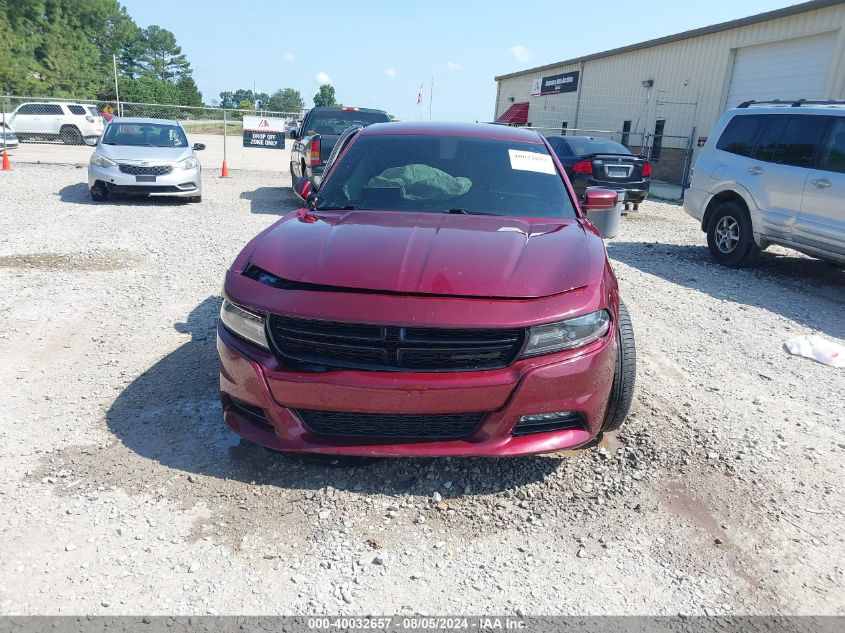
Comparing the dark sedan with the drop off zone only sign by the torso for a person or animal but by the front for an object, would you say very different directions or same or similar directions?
very different directions

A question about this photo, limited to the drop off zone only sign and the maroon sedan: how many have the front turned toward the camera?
2

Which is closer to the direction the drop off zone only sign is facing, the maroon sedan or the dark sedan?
the maroon sedan

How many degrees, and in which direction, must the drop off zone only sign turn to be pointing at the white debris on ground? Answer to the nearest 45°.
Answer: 0° — it already faces it

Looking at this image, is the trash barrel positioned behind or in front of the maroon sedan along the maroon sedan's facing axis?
behind

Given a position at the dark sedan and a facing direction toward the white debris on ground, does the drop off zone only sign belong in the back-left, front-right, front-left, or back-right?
back-right

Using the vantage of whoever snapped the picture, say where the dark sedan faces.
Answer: facing away from the viewer and to the left of the viewer

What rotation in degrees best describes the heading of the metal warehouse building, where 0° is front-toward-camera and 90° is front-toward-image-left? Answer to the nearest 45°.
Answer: approximately 45°

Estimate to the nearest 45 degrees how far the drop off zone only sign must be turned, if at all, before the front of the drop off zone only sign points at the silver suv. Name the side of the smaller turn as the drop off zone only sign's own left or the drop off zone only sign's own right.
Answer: approximately 45° to the drop off zone only sign's own left

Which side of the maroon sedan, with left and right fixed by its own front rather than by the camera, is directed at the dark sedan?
back
